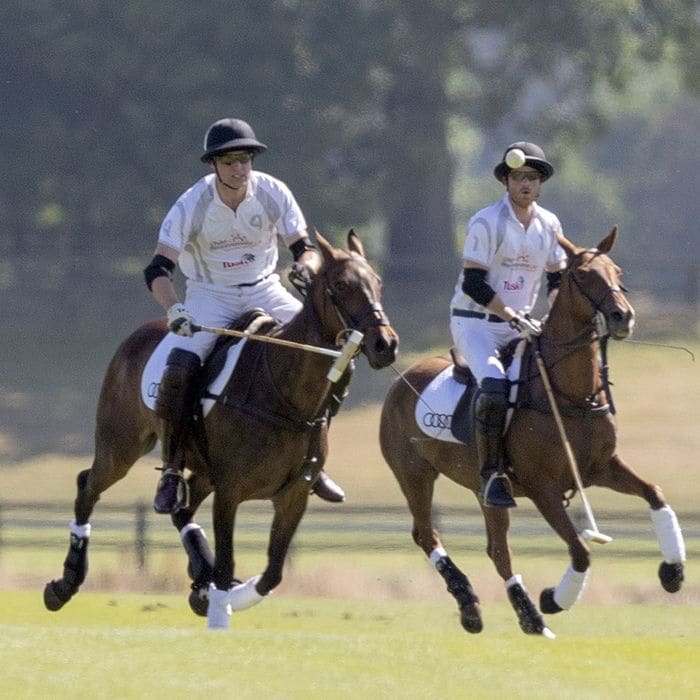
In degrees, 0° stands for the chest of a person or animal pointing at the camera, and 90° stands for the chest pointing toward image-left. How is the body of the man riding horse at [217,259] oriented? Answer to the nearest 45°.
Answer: approximately 315°

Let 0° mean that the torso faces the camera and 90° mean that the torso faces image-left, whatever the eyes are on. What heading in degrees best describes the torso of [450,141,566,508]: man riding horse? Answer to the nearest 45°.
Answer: approximately 315°

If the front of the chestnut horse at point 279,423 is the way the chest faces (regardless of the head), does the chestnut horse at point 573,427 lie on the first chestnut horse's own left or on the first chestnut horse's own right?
on the first chestnut horse's own left

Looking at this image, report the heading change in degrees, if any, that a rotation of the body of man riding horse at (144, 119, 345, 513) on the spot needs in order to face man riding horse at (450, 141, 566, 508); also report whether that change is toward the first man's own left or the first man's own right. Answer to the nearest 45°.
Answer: approximately 45° to the first man's own left

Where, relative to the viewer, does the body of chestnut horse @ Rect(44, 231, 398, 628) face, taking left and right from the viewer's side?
facing the viewer and to the right of the viewer

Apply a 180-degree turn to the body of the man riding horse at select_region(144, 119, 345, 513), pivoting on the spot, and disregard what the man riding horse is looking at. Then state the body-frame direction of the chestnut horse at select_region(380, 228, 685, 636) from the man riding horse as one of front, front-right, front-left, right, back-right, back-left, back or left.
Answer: back-right

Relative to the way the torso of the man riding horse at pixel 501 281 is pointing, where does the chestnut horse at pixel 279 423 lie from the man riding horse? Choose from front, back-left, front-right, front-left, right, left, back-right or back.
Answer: right

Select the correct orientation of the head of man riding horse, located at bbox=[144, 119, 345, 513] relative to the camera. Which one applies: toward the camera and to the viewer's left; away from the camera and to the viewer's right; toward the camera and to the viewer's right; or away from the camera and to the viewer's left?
toward the camera and to the viewer's right

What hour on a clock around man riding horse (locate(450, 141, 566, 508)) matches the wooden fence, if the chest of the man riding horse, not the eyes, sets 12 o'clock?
The wooden fence is roughly at 7 o'clock from the man riding horse.
